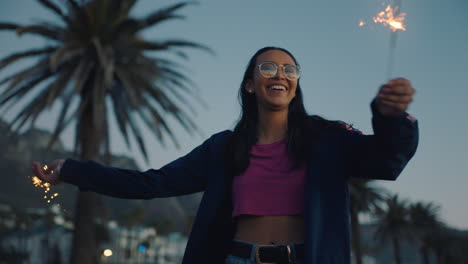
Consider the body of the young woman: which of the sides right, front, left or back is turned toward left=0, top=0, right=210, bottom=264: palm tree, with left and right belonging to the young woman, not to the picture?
back

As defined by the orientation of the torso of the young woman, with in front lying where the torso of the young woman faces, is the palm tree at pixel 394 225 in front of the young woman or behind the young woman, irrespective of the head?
behind

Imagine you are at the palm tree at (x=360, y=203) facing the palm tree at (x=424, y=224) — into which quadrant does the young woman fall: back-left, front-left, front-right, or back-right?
back-right

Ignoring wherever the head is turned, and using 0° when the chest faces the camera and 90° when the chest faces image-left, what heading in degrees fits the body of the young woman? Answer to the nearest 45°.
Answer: approximately 0°

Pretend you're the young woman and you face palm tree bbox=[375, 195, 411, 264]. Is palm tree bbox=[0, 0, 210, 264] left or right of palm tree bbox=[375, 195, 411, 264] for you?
left

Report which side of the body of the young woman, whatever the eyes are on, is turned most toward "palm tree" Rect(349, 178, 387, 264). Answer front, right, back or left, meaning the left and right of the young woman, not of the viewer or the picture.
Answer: back

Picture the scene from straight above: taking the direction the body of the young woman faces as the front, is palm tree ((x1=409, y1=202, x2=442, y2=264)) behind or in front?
behind
